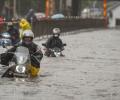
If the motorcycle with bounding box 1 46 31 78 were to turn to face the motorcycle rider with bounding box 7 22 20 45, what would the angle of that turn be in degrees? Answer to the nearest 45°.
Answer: approximately 180°

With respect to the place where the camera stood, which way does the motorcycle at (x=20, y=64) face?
facing the viewer
